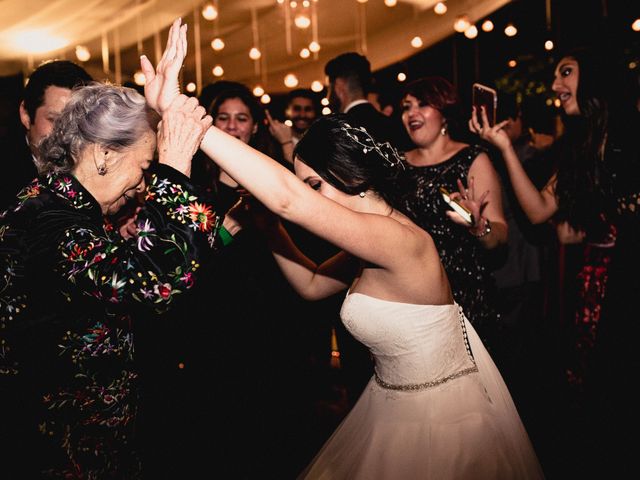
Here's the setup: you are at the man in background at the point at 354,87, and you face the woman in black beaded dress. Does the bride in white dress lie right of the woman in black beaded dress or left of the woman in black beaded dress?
right

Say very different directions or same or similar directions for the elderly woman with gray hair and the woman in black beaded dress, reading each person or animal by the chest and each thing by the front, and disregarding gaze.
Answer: very different directions

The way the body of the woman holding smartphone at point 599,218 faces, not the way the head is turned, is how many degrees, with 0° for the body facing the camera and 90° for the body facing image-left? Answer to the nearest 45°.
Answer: approximately 90°

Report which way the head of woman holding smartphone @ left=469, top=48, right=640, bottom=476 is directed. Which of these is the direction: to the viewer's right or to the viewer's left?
to the viewer's left

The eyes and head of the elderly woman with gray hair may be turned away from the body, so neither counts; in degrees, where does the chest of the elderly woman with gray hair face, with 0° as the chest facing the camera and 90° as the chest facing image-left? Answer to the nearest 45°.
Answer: approximately 270°

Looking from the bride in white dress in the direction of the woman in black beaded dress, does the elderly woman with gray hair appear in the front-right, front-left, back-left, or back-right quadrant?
back-left

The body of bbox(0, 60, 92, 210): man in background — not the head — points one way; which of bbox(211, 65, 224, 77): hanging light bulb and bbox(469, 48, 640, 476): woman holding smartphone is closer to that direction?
the woman holding smartphone

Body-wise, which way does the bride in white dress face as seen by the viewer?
to the viewer's left
